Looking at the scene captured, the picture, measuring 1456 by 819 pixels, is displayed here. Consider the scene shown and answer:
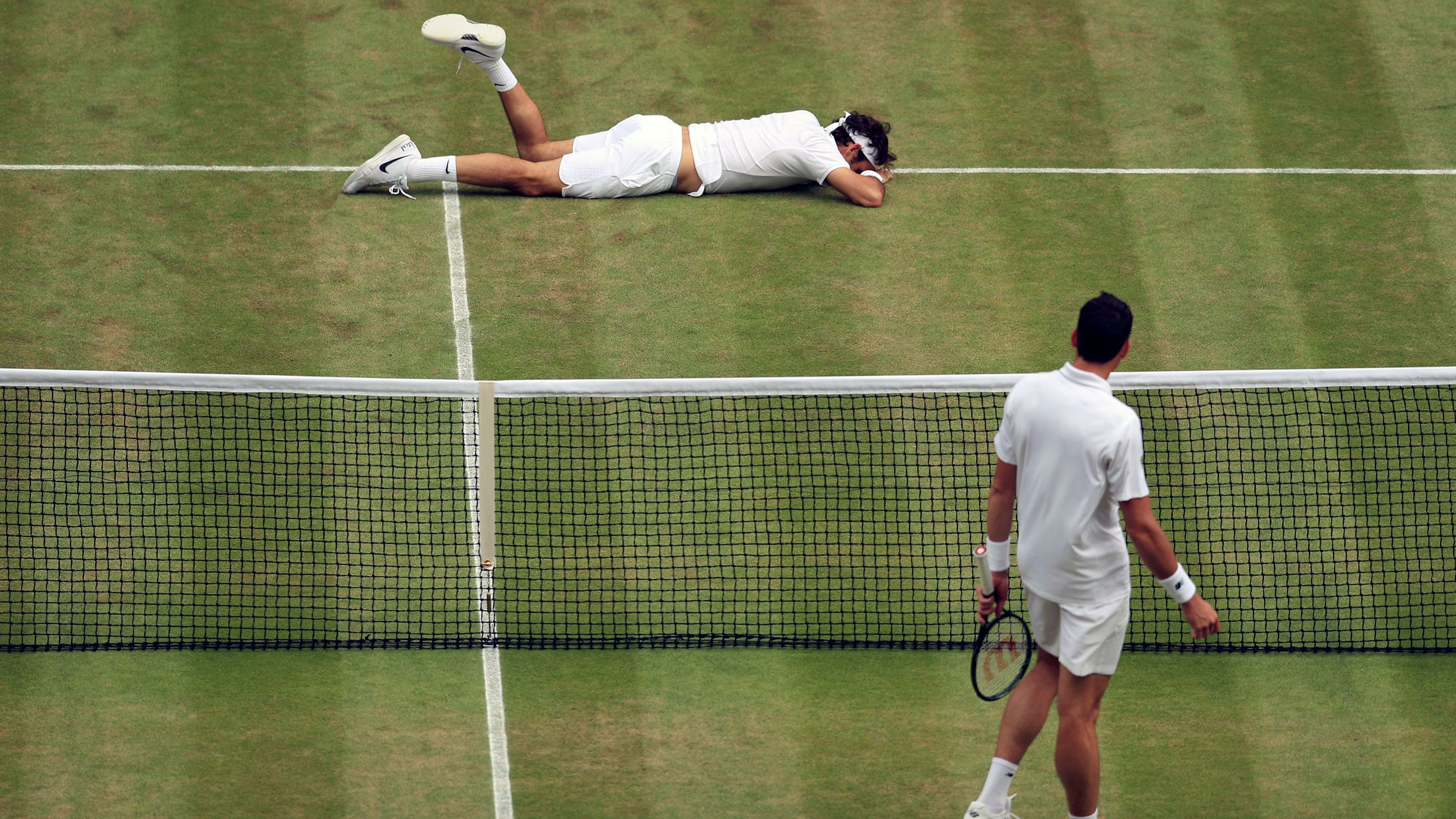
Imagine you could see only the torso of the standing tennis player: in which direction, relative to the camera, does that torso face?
away from the camera

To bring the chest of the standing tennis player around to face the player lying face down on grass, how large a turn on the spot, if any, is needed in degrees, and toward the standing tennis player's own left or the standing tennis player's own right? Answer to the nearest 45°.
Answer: approximately 45° to the standing tennis player's own left
